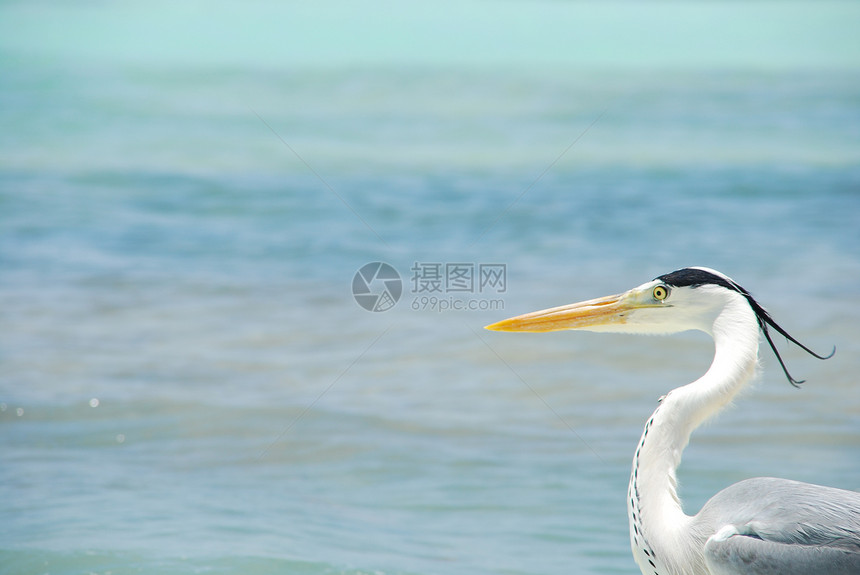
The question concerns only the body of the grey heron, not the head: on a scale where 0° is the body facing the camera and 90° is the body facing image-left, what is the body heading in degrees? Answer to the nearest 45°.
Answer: approximately 90°
